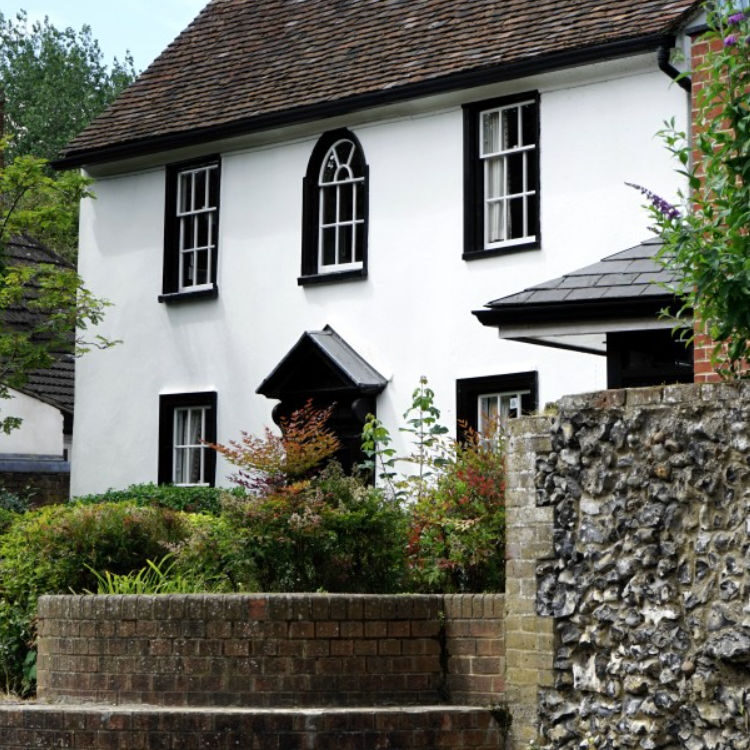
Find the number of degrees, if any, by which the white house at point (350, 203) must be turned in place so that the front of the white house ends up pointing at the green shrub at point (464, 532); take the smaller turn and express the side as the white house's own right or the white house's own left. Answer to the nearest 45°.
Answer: approximately 45° to the white house's own left

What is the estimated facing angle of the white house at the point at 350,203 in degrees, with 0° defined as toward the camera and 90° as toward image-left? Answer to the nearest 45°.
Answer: approximately 45°

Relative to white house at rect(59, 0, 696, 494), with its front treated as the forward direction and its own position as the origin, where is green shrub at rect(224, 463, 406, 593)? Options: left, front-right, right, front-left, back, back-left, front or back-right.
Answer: front-left

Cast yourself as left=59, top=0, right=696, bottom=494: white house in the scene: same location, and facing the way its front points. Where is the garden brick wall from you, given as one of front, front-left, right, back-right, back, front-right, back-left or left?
front-left

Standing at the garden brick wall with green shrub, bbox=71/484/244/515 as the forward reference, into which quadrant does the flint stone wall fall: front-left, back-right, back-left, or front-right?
back-right

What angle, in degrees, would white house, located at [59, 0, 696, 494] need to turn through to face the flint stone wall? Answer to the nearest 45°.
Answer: approximately 45° to its left
